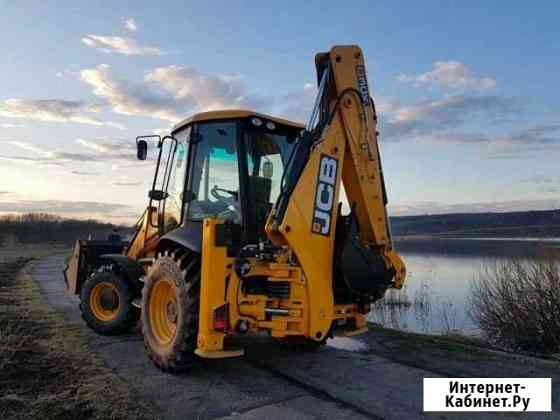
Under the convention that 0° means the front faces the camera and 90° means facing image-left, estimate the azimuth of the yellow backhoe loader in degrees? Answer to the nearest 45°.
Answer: approximately 135°

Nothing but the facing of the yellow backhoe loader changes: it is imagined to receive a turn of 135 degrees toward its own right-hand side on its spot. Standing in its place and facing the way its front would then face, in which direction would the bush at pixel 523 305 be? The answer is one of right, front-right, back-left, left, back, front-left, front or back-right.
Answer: front-left
